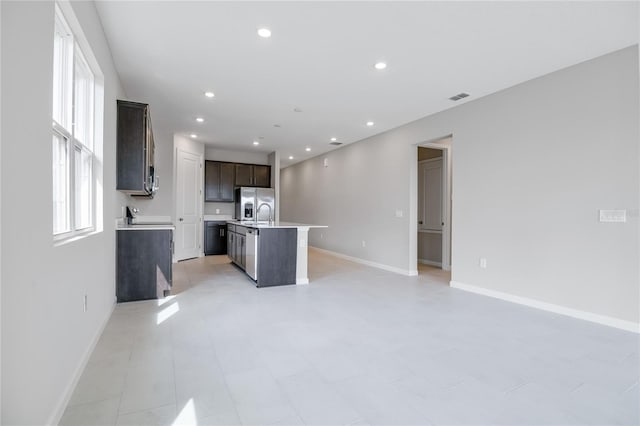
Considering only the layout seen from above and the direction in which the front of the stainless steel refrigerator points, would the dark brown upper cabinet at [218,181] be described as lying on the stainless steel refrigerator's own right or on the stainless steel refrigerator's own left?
on the stainless steel refrigerator's own right

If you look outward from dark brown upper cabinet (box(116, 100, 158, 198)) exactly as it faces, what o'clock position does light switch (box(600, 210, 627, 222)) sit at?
The light switch is roughly at 1 o'clock from the dark brown upper cabinet.

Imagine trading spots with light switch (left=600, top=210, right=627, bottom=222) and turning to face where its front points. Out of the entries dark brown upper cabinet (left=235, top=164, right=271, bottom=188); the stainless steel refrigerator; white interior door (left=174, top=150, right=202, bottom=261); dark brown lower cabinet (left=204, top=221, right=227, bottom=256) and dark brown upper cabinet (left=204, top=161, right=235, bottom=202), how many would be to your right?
5

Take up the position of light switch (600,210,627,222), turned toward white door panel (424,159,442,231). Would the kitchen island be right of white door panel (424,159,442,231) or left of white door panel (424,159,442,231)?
left

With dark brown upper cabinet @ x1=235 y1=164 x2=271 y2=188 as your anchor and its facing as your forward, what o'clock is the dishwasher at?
The dishwasher is roughly at 12 o'clock from the dark brown upper cabinet.

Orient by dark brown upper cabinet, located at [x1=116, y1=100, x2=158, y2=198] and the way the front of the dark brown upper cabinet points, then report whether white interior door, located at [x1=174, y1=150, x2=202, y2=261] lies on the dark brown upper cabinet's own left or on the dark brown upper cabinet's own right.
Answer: on the dark brown upper cabinet's own left

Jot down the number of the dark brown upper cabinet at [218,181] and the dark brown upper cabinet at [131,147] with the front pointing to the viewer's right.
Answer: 1

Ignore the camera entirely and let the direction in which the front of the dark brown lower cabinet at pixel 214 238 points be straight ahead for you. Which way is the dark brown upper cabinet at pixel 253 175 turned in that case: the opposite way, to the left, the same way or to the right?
the same way

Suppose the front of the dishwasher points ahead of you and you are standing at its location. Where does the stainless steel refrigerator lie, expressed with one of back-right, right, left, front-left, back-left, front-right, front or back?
right

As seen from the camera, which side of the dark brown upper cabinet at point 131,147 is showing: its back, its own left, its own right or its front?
right

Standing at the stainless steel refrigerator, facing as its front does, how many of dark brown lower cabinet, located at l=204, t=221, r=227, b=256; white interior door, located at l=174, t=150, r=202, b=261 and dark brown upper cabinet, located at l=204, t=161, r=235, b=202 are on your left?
0

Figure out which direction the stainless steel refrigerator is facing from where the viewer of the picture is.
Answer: facing the viewer

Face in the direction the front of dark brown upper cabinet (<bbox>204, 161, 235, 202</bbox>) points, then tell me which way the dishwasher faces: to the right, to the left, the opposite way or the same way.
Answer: to the right

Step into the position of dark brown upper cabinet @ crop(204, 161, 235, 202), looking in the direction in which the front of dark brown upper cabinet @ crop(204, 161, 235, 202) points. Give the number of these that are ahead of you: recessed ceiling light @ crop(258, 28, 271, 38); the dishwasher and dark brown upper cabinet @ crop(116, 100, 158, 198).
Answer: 3

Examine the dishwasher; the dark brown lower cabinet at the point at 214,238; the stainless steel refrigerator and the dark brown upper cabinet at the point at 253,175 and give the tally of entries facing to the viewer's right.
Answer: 0

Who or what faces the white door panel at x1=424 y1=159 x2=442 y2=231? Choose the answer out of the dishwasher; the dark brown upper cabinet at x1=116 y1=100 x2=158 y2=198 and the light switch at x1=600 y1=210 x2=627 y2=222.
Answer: the dark brown upper cabinet

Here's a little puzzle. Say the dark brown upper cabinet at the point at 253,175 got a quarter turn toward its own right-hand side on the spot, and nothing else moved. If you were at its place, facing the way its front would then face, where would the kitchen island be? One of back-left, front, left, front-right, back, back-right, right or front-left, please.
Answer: left

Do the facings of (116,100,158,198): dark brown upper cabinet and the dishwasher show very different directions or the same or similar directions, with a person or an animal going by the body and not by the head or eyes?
very different directions
